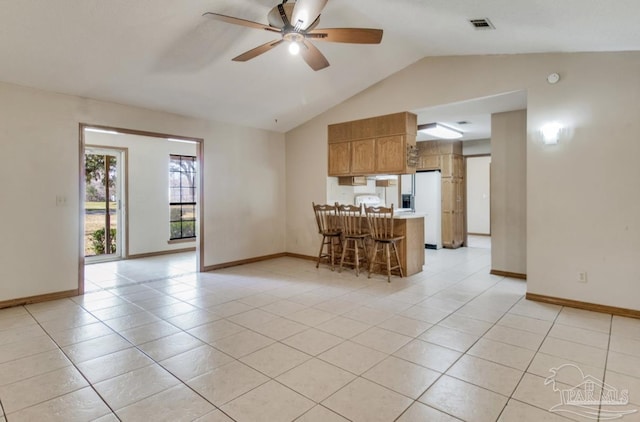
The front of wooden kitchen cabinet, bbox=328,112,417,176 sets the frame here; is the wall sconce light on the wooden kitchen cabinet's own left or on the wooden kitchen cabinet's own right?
on the wooden kitchen cabinet's own left

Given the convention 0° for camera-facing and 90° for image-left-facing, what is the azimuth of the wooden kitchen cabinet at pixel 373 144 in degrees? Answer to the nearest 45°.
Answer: approximately 45°

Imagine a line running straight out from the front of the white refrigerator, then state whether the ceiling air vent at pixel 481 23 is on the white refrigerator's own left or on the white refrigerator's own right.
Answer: on the white refrigerator's own left

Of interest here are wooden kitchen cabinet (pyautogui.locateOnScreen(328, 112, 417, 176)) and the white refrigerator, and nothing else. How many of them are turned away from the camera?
0

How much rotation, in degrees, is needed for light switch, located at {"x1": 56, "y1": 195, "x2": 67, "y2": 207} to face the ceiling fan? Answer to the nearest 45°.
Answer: approximately 45° to its left

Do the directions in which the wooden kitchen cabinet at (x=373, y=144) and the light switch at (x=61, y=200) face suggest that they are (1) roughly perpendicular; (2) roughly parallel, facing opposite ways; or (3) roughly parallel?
roughly perpendicular

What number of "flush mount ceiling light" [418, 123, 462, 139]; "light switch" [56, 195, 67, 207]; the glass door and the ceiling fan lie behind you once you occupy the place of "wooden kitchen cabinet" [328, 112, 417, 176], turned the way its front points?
1

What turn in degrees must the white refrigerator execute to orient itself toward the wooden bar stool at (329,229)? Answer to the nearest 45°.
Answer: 0° — it already faces it

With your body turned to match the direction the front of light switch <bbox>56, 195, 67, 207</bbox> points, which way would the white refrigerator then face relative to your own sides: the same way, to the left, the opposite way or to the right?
to the right
